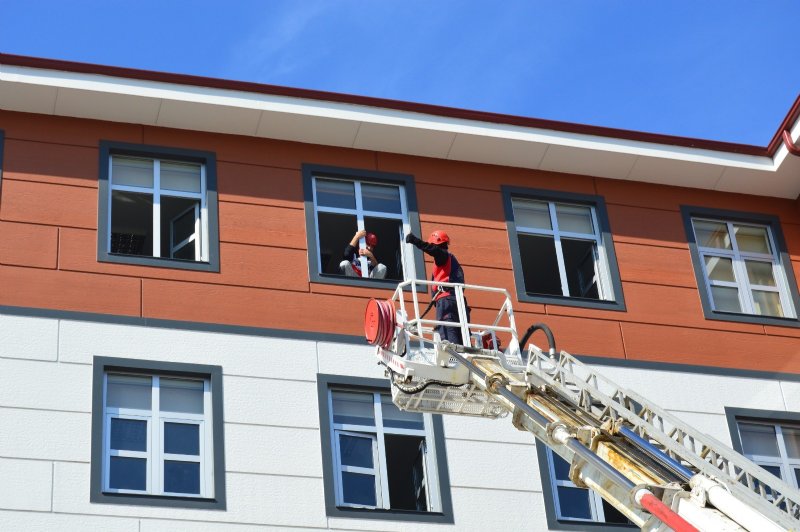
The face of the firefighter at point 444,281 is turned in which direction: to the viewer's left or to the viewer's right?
to the viewer's left

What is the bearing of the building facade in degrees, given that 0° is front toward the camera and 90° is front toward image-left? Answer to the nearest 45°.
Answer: approximately 0°

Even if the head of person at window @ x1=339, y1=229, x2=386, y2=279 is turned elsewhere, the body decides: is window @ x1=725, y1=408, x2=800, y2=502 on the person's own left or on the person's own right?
on the person's own left

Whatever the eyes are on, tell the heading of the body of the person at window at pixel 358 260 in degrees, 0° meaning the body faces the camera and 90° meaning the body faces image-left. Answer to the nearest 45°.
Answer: approximately 0°
